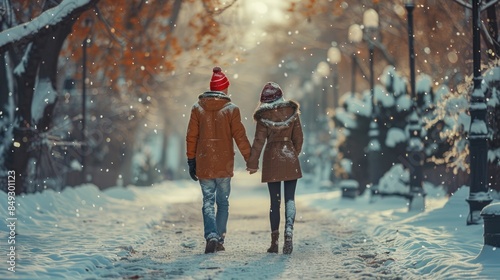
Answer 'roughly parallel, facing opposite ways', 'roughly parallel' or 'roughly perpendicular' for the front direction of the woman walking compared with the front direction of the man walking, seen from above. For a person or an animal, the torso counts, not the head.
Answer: roughly parallel

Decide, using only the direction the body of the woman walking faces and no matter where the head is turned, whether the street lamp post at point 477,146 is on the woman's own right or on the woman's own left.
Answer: on the woman's own right

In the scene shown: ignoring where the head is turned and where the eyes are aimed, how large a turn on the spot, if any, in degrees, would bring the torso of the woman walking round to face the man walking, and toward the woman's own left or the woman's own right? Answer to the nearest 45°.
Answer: approximately 90° to the woman's own left

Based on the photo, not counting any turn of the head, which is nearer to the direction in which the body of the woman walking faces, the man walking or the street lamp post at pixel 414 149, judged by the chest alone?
the street lamp post

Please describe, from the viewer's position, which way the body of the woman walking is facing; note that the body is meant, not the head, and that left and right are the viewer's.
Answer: facing away from the viewer

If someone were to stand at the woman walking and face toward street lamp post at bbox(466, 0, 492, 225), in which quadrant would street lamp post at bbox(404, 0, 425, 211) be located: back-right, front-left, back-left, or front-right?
front-left

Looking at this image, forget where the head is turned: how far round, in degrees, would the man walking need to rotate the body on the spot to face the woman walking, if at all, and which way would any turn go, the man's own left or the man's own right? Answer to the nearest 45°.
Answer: approximately 90° to the man's own right

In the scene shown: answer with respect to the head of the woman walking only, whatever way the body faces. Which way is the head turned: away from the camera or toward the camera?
away from the camera

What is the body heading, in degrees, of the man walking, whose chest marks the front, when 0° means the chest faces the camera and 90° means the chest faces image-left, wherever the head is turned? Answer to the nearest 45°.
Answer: approximately 180°

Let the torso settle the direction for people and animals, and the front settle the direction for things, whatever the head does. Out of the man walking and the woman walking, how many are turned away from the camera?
2

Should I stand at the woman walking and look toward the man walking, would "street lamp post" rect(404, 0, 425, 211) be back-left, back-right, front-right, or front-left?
back-right

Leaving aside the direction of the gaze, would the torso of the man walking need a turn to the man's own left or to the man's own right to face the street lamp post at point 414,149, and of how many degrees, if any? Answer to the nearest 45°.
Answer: approximately 45° to the man's own right

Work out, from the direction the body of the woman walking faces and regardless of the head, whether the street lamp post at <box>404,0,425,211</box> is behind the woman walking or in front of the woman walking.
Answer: in front

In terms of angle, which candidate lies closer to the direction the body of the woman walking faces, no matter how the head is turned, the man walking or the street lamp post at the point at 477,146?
the street lamp post

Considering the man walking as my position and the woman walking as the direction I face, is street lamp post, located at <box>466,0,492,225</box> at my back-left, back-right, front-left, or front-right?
front-left

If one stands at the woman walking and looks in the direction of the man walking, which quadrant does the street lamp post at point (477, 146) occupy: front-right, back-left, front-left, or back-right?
back-right

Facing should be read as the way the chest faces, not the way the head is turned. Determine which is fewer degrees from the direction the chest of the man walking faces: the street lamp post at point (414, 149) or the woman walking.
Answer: the street lamp post
